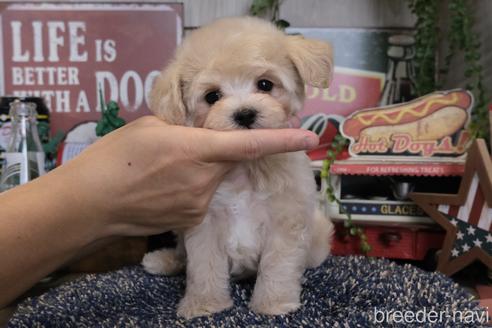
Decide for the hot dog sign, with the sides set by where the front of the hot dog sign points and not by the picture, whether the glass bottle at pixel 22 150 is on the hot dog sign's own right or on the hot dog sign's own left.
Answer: on the hot dog sign's own right

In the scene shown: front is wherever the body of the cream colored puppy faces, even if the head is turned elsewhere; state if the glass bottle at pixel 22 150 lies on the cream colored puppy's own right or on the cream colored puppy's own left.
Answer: on the cream colored puppy's own right

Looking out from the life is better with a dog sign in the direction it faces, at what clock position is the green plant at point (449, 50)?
The green plant is roughly at 10 o'clock from the life is better with a dog sign.

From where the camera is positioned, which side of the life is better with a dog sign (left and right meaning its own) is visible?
front

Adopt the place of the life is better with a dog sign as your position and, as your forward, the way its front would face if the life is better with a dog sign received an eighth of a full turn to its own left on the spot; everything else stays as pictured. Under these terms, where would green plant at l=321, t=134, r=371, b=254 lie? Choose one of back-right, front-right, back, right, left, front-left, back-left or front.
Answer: front

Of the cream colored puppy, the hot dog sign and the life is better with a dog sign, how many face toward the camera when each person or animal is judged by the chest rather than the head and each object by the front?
3

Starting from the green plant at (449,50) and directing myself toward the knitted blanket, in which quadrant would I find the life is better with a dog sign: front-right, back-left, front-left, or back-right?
front-right

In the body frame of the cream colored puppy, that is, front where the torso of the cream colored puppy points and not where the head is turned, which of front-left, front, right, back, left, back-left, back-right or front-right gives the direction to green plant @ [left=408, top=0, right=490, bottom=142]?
back-left

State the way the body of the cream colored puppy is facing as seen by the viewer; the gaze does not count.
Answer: toward the camera

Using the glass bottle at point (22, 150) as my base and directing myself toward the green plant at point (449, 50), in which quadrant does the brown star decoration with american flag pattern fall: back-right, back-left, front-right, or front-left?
front-right

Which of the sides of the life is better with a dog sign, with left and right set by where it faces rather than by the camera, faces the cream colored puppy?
front
